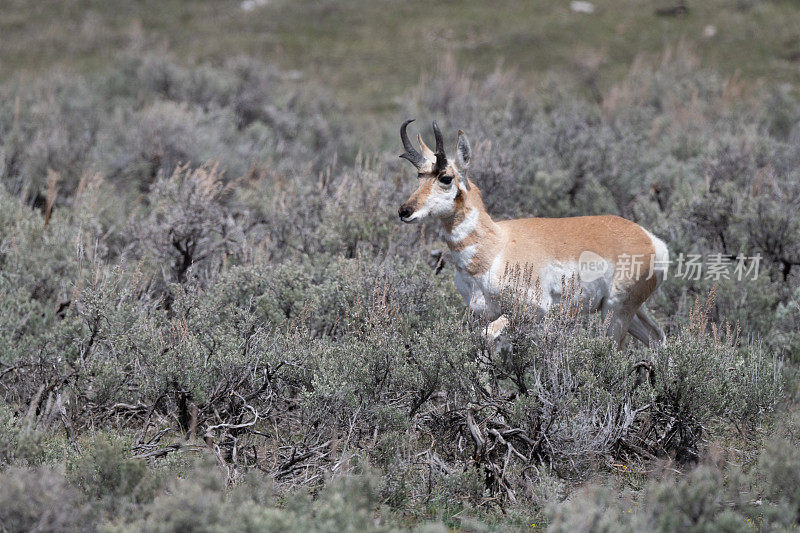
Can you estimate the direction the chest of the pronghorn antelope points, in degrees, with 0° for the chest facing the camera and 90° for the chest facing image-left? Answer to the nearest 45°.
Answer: approximately 90°
